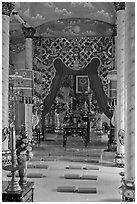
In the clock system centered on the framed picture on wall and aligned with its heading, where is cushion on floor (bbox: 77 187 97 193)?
The cushion on floor is roughly at 12 o'clock from the framed picture on wall.

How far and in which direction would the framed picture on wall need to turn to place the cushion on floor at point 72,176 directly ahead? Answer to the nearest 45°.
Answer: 0° — it already faces it

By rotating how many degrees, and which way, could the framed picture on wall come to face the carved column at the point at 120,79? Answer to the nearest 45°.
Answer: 0° — it already faces it

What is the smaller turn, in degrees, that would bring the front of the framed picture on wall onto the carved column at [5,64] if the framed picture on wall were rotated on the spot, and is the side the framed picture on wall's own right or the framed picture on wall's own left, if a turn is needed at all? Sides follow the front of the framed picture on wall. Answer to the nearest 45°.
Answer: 0° — it already faces it

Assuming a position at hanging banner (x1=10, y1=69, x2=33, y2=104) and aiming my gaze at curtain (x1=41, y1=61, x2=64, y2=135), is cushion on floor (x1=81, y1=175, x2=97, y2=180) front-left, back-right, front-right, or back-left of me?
back-right

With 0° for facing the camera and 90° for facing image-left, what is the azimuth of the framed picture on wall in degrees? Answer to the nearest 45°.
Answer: approximately 0°

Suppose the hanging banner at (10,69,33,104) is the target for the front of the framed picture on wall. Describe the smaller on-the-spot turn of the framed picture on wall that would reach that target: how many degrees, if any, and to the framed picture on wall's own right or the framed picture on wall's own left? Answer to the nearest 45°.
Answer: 0° — it already faces it

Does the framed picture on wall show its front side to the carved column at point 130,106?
yes
